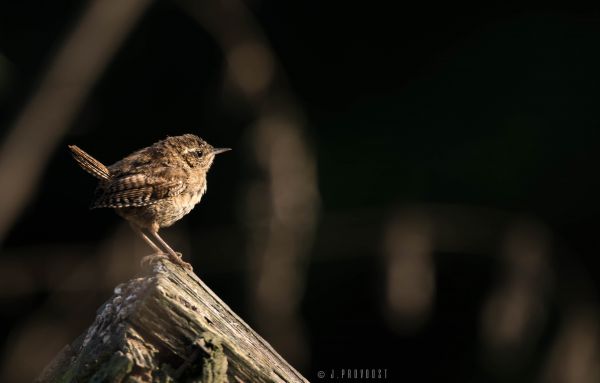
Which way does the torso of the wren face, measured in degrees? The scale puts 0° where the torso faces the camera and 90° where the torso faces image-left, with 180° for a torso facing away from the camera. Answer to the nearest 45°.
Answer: approximately 270°
